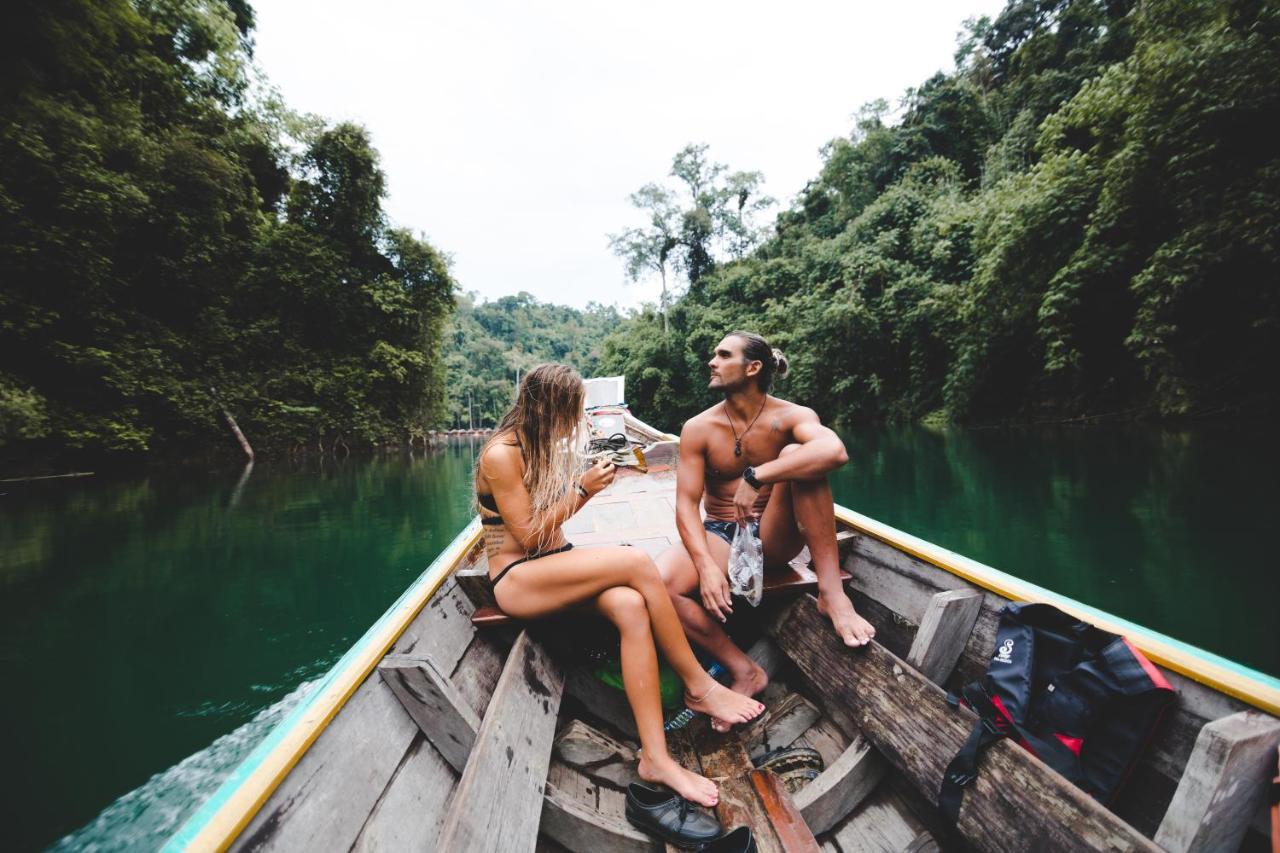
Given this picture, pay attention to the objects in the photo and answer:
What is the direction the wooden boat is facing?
away from the camera

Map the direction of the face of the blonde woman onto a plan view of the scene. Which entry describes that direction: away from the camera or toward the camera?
away from the camera

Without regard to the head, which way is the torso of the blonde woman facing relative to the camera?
to the viewer's right

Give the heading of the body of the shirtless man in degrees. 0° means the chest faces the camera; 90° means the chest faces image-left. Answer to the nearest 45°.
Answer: approximately 0°

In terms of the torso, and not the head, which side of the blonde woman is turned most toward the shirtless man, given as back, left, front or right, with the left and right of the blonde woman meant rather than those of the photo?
front

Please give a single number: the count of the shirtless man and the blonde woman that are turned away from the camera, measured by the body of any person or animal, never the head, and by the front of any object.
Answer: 0
